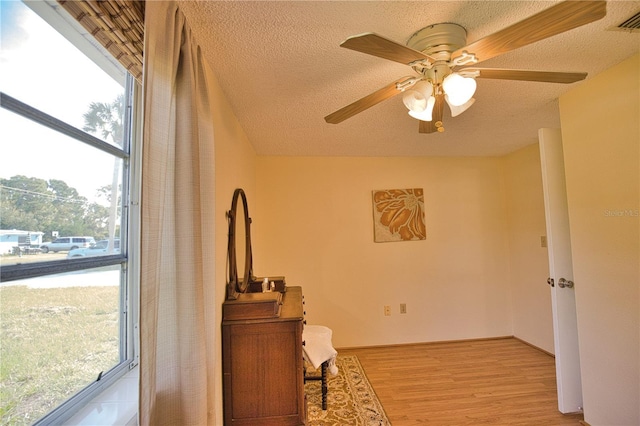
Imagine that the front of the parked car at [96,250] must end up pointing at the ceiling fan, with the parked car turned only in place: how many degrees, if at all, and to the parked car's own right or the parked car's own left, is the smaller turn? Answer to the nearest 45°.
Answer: approximately 135° to the parked car's own left

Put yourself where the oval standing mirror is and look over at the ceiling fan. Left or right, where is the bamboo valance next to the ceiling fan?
right

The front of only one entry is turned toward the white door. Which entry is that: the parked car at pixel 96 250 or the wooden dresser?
the wooden dresser

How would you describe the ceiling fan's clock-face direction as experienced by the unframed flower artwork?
The ceiling fan is roughly at 12 o'clock from the unframed flower artwork.

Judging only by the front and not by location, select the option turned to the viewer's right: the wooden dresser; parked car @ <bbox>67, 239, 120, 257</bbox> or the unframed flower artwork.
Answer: the wooden dresser

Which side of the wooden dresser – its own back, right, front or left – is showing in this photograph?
right

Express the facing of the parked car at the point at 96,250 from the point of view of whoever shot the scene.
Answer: facing to the left of the viewer

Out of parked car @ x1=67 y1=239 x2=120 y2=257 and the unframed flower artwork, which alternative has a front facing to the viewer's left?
the parked car

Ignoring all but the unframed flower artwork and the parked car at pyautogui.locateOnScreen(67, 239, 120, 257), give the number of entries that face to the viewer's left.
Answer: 1
